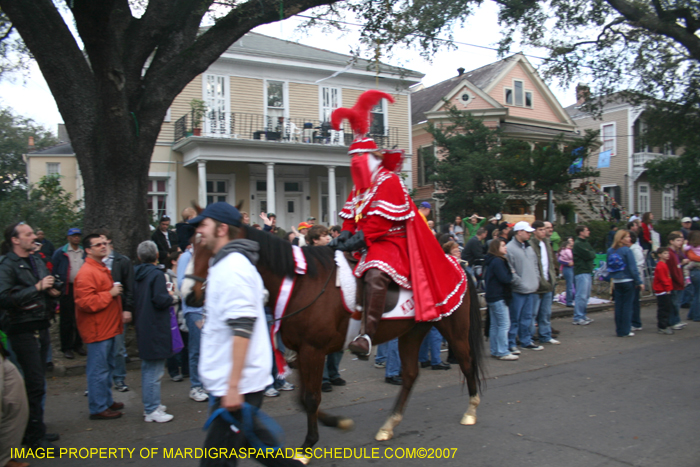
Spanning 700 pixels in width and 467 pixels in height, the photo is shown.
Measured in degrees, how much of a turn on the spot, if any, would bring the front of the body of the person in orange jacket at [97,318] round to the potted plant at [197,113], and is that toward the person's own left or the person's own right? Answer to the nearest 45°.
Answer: approximately 90° to the person's own left

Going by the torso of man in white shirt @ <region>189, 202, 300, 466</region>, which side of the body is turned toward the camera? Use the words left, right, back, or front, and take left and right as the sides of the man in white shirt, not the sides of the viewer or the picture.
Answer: left

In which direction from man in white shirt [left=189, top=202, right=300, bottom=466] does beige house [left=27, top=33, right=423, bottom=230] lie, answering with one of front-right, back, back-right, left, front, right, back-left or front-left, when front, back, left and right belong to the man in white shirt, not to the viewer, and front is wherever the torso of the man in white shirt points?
right

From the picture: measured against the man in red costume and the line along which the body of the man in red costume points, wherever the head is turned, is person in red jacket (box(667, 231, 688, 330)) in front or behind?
behind

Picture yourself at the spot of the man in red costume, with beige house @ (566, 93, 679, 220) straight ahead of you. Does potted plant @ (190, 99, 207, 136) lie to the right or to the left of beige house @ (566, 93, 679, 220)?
left

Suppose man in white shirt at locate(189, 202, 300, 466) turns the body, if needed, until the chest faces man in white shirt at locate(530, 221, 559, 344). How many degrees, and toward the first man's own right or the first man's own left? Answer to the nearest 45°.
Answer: approximately 135° to the first man's own right

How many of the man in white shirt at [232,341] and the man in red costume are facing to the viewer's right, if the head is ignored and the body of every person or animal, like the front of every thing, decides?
0

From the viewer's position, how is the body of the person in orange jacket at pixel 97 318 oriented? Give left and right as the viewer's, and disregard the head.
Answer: facing to the right of the viewer

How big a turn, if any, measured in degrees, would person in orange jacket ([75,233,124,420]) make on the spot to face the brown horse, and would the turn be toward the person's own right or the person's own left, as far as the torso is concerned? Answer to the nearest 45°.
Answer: approximately 45° to the person's own right

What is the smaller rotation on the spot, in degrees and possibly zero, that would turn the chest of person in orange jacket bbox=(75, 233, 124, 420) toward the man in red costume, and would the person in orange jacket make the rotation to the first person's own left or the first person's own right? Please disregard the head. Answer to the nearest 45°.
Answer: approximately 45° to the first person's own right

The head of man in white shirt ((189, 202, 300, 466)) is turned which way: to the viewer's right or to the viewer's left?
to the viewer's left

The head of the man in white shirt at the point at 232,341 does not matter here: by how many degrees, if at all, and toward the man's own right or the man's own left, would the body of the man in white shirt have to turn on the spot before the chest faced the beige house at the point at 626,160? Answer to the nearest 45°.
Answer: approximately 135° to the man's own right

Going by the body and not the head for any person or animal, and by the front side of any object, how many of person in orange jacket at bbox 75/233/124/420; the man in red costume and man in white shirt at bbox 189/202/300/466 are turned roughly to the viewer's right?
1

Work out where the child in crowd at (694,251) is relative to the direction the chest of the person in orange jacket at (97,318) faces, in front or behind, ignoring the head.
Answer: in front

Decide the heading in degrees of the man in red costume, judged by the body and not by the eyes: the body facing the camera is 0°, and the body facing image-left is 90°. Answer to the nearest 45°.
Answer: approximately 45°
